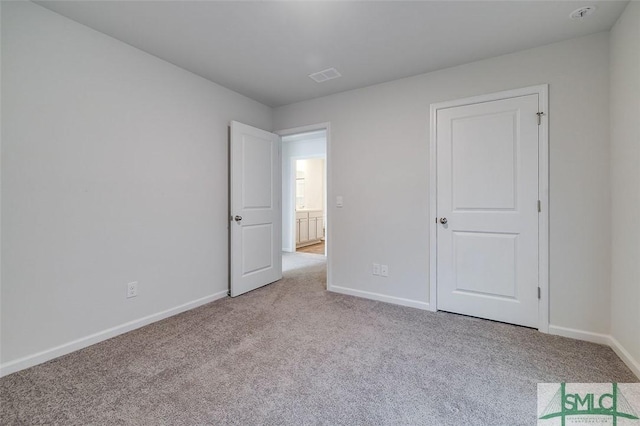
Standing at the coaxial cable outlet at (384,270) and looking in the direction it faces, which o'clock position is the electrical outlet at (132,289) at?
the electrical outlet at (132,289) is roughly at 2 o'clock from the coaxial cable outlet at (384,270).

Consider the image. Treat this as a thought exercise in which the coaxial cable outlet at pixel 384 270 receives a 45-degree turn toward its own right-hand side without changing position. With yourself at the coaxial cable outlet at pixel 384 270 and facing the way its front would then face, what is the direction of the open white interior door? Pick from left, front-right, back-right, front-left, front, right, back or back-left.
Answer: front-right

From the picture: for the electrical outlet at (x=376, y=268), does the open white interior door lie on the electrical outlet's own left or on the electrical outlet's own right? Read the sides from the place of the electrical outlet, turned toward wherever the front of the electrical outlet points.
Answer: on the electrical outlet's own right

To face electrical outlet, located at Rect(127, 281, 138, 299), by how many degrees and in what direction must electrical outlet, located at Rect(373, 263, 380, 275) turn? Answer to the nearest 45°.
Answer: approximately 45° to its right

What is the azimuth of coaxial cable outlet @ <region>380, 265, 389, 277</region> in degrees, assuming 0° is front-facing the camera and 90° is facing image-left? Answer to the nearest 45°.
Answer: approximately 0°

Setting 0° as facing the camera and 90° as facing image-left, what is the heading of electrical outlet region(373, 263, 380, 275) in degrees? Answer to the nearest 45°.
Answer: approximately 0°
